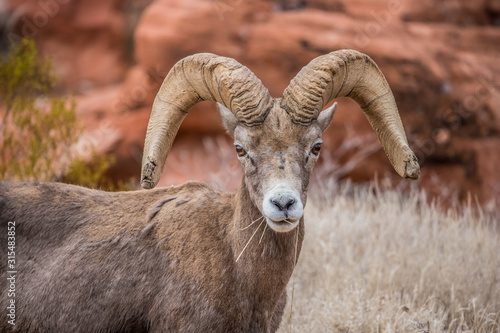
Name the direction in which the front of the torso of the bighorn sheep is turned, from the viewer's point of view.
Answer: to the viewer's right

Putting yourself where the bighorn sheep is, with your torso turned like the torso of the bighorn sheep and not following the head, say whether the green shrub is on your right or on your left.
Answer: on your left
